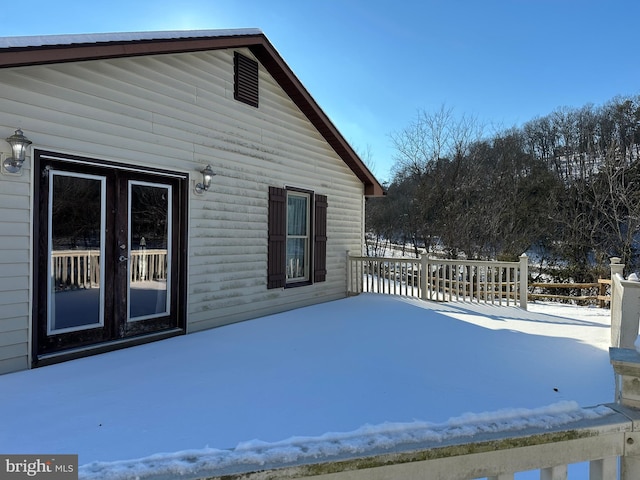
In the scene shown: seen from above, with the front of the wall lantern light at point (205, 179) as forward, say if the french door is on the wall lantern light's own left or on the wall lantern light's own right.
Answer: on the wall lantern light's own right

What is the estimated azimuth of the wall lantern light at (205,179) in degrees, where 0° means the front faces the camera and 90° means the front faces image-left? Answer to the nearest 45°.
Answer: approximately 315°

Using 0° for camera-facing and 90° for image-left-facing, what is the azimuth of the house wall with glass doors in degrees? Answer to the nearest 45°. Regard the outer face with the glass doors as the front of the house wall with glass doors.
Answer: approximately 315°

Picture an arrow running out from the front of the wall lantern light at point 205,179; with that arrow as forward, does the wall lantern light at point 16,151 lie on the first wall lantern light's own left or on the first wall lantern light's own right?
on the first wall lantern light's own right
